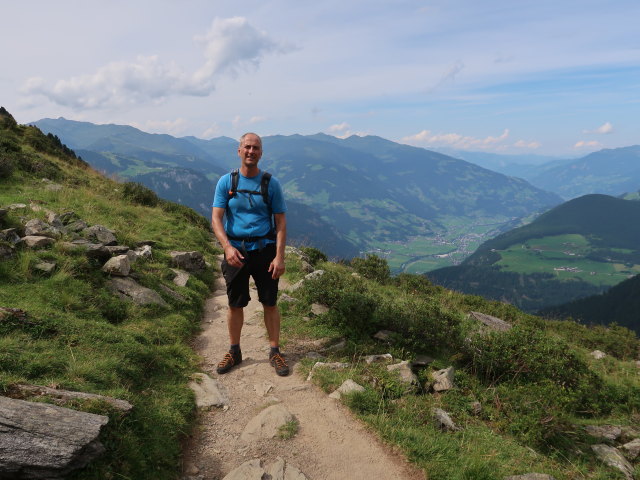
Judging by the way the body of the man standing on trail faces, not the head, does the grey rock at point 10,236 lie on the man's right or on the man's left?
on the man's right

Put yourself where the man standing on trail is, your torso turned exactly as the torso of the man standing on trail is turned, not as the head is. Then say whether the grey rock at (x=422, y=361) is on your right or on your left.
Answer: on your left

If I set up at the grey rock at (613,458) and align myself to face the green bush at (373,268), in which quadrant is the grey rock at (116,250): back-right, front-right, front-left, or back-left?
front-left

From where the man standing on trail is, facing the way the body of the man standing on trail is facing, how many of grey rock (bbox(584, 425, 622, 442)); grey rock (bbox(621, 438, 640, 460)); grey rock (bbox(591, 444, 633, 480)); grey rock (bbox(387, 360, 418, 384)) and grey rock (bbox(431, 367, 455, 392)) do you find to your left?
5

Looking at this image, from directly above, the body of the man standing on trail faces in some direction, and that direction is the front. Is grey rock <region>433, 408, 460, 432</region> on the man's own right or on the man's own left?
on the man's own left

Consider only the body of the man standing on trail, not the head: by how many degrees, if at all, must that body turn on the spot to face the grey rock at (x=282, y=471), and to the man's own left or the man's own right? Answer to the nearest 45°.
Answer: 0° — they already face it

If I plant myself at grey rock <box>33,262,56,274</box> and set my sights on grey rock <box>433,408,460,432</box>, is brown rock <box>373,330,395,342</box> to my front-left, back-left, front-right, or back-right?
front-left

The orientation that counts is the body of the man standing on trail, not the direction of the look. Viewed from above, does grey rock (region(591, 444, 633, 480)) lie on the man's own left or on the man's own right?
on the man's own left

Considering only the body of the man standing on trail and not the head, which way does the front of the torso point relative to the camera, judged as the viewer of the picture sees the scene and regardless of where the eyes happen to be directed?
toward the camera

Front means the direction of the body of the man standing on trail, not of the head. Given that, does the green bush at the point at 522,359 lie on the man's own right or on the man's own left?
on the man's own left
